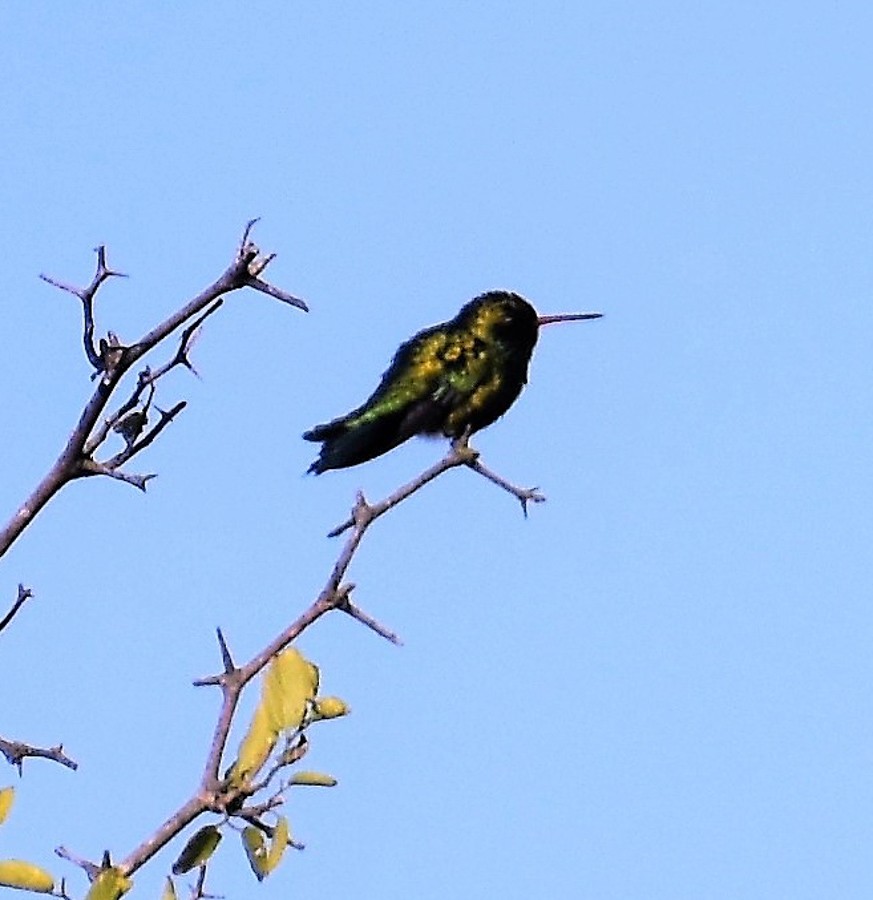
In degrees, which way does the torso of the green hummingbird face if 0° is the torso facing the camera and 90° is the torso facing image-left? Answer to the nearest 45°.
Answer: approximately 270°
